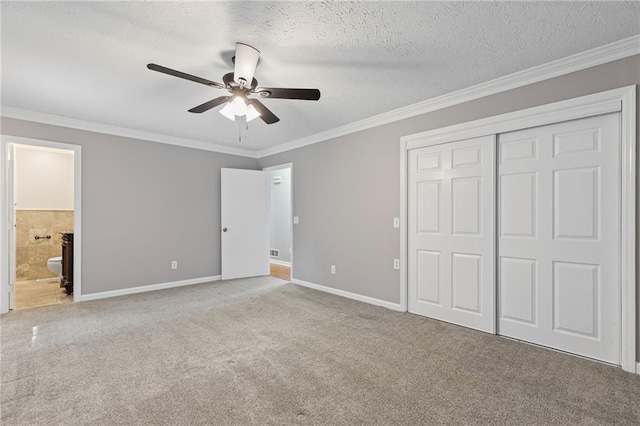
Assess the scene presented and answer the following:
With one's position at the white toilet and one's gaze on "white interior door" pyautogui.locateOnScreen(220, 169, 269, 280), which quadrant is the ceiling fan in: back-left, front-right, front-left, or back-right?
front-right

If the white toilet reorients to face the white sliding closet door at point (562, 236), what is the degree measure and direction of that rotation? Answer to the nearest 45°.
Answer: approximately 135° to its left

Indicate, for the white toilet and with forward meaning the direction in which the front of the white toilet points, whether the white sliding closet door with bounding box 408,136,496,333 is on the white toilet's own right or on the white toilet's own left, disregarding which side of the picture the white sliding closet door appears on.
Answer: on the white toilet's own left

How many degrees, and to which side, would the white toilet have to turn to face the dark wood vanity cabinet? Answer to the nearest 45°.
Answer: approximately 90° to its left

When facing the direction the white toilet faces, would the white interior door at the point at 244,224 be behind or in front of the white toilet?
behind

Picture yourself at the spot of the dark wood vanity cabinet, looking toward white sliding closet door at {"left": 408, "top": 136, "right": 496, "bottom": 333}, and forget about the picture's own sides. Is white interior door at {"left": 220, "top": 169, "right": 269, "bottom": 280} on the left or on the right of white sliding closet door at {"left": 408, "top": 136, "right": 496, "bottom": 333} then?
left

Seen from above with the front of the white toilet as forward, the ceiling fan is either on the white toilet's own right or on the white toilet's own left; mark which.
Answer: on the white toilet's own left

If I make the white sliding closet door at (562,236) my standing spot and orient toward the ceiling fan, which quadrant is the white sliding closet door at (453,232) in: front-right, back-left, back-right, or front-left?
front-right

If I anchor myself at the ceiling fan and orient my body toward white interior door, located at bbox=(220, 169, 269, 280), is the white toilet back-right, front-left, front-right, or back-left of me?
front-left
